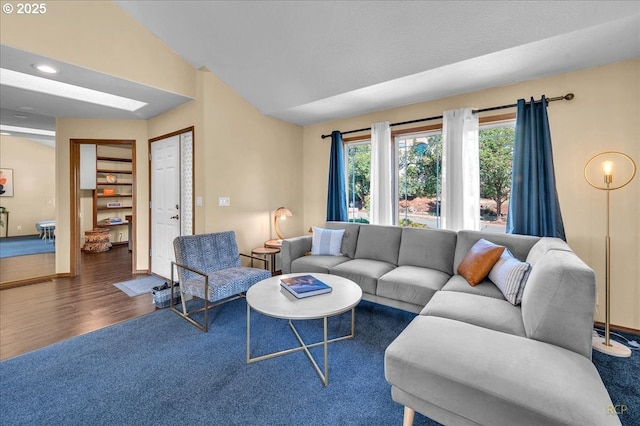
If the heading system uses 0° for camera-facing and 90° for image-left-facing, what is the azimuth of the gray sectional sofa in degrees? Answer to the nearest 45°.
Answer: approximately 45°

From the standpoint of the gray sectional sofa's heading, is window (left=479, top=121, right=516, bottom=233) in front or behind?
behind

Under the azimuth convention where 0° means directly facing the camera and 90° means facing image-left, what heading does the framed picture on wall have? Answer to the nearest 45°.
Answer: approximately 0°

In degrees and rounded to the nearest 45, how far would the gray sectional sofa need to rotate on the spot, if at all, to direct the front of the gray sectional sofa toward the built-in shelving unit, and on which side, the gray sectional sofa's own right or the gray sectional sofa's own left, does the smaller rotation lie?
approximately 45° to the gray sectional sofa's own right

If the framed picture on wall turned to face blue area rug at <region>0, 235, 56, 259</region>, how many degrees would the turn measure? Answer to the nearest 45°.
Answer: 0° — it already faces it

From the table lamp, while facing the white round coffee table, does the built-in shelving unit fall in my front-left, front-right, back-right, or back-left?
back-right

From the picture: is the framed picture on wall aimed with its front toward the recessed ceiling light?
yes
